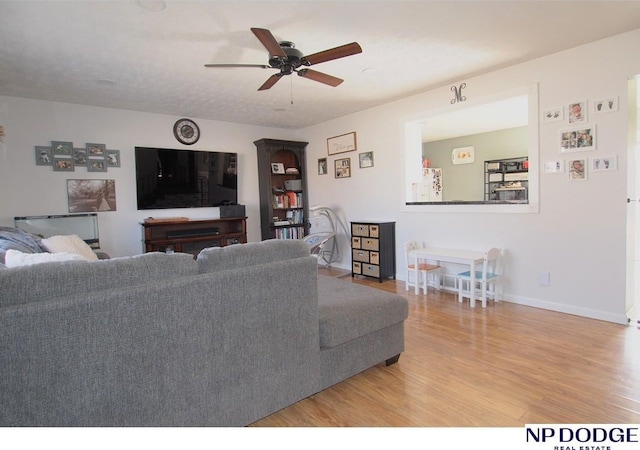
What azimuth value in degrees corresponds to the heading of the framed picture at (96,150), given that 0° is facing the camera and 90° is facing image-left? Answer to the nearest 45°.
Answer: approximately 0°

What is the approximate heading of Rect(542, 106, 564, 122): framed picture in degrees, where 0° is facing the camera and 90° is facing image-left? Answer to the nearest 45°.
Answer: approximately 45°

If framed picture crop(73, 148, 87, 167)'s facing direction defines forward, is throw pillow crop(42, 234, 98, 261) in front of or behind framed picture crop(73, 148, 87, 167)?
in front

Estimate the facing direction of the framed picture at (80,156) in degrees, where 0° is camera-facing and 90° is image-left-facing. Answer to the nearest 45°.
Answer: approximately 0°

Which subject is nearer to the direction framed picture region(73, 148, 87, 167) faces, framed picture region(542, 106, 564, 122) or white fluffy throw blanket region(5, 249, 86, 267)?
the white fluffy throw blanket

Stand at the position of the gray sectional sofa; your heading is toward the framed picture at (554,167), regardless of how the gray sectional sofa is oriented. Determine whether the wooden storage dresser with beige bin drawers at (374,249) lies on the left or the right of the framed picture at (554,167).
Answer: left
